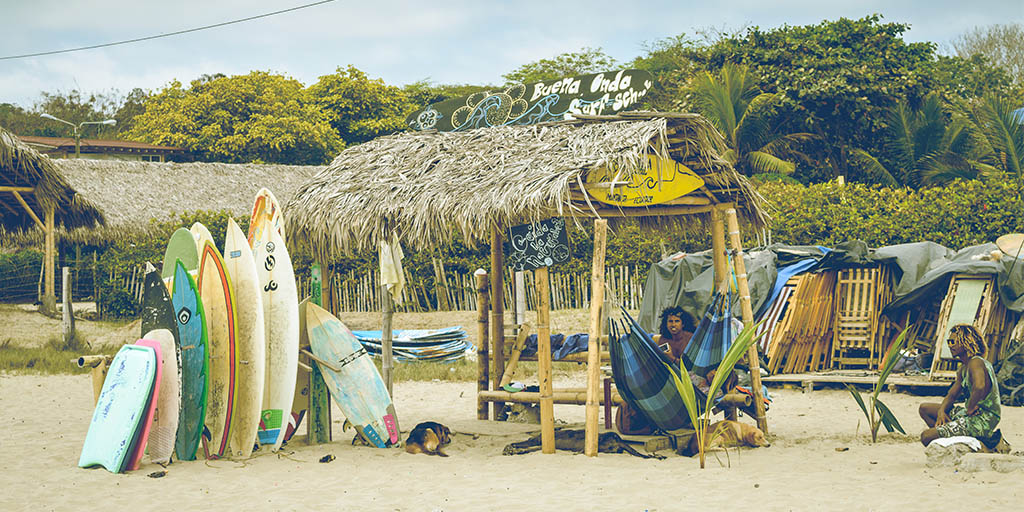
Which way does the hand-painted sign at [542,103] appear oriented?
toward the camera

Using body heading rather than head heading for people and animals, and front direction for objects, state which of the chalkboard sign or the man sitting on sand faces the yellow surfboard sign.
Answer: the man sitting on sand

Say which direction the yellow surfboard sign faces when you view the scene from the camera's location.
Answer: facing the viewer

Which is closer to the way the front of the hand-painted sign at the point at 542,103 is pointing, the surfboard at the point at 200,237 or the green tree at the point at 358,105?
the surfboard

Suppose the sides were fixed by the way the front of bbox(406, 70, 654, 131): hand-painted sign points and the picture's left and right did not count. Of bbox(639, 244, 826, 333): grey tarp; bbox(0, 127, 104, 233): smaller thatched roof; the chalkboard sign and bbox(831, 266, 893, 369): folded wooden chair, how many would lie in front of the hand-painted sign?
1

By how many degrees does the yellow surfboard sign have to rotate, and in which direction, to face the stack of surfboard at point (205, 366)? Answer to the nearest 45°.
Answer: approximately 90° to its right

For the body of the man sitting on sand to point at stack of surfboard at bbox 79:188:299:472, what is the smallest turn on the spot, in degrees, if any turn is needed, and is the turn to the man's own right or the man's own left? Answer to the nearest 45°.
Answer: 0° — they already face it

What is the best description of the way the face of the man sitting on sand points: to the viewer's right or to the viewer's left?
to the viewer's left

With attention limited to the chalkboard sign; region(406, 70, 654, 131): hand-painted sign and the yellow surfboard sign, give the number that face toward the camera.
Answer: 3

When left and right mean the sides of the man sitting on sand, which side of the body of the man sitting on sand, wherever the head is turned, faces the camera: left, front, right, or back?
left

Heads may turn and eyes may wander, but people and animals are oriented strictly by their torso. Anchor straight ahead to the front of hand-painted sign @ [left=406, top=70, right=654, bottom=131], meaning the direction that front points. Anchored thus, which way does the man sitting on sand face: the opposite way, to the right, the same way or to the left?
to the right

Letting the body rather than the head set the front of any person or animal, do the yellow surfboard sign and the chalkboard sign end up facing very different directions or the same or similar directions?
same or similar directions

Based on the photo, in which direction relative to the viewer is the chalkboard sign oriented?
toward the camera

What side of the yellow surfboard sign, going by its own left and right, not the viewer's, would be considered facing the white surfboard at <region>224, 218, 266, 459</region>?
right
